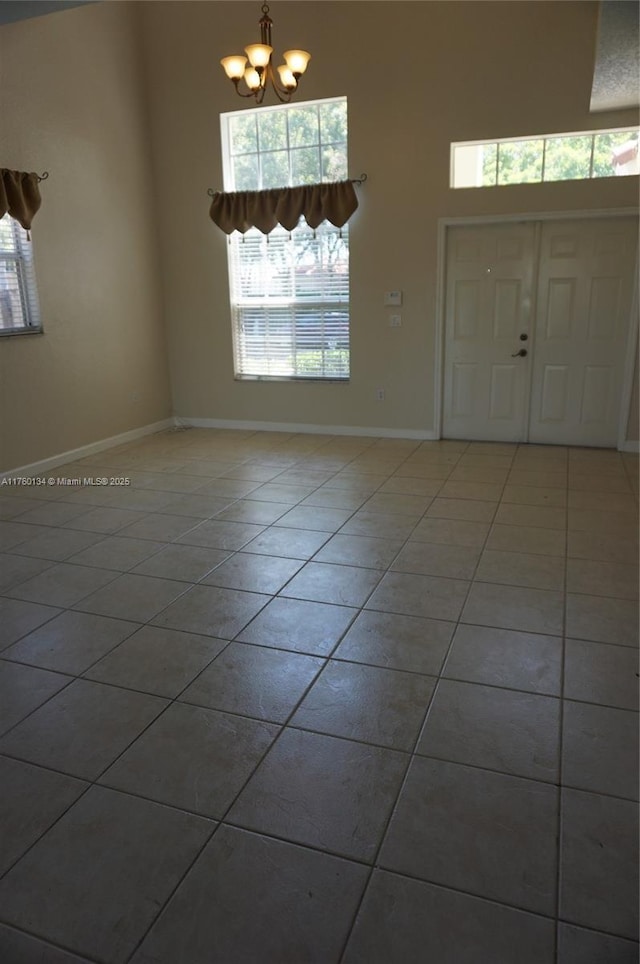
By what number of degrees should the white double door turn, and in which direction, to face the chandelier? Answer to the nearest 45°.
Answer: approximately 45° to its right

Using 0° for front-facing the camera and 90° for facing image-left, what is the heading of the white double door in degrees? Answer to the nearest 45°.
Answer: approximately 0°

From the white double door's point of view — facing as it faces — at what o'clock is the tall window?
The tall window is roughly at 3 o'clock from the white double door.

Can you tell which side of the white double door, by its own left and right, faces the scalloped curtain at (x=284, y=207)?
right

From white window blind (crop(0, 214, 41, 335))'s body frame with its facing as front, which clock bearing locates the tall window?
The tall window is roughly at 10 o'clock from the white window blind.

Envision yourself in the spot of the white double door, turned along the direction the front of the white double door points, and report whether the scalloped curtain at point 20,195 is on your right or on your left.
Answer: on your right

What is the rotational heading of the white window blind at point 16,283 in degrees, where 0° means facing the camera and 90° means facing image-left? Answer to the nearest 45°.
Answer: approximately 315°

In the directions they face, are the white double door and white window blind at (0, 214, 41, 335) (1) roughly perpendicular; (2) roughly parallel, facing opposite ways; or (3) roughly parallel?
roughly perpendicular

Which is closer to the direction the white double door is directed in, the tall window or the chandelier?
the chandelier

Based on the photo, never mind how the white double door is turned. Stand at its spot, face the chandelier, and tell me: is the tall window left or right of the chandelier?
right
